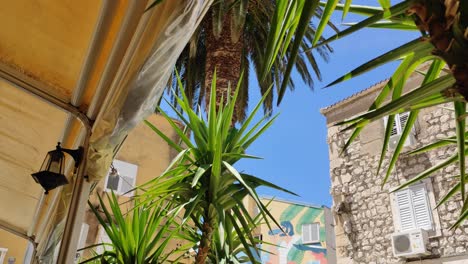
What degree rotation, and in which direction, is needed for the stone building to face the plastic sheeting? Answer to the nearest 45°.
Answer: approximately 45° to its left

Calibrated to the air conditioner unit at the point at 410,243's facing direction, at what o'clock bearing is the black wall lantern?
The black wall lantern is roughly at 11 o'clock from the air conditioner unit.

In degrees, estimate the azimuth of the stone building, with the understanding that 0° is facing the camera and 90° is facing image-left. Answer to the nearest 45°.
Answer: approximately 45°

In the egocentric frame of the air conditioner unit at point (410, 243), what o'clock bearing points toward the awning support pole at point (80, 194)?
The awning support pole is roughly at 11 o'clock from the air conditioner unit.

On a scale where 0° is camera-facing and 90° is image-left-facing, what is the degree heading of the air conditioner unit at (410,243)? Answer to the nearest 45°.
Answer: approximately 45°
